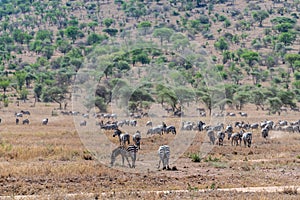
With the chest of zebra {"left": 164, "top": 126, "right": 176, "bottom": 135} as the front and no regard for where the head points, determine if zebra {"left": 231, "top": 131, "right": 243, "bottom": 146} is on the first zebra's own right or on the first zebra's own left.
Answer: on the first zebra's own left

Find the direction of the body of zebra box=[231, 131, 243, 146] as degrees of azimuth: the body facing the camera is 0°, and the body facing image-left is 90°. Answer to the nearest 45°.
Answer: approximately 225°

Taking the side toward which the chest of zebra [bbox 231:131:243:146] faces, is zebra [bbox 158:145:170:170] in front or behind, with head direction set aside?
behind

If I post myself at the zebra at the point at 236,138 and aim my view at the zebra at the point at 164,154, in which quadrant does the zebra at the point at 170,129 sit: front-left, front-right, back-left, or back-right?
back-right

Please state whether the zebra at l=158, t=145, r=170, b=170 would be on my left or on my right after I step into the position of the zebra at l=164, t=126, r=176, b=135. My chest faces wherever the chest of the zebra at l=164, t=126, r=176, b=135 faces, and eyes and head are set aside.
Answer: on my left

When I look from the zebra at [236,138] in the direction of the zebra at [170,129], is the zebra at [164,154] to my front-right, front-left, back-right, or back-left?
back-left
